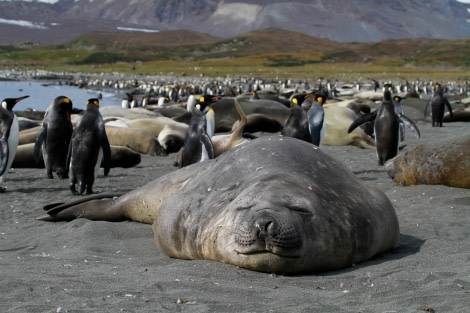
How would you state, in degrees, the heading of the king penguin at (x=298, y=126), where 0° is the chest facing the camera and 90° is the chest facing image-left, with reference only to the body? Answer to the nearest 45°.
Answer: approximately 225°

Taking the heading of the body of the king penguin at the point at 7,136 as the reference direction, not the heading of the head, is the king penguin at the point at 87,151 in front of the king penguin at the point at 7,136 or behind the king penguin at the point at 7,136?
in front

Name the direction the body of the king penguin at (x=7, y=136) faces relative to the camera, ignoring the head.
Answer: to the viewer's right

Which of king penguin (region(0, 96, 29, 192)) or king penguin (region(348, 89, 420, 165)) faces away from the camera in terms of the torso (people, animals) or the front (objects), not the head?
king penguin (region(348, 89, 420, 165))

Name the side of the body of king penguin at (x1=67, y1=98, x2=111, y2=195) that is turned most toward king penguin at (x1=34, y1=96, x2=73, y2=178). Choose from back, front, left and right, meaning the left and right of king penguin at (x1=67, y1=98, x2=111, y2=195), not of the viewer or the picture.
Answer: front

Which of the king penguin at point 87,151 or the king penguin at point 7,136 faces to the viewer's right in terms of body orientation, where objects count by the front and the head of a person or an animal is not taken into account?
the king penguin at point 7,136

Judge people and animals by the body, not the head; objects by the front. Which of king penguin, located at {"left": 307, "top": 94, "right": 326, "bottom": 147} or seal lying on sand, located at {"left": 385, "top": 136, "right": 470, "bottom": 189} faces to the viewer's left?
the seal lying on sand

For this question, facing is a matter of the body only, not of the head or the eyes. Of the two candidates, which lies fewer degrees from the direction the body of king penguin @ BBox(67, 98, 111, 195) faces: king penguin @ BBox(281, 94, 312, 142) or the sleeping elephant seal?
the king penguin

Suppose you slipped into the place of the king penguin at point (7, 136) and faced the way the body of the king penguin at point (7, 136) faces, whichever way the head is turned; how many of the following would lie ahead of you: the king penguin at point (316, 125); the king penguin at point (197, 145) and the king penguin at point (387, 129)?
3

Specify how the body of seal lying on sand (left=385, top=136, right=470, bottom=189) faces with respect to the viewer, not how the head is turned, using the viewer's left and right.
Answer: facing to the left of the viewer

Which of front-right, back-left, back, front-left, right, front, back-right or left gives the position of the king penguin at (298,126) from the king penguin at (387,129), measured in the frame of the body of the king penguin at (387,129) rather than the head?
back-left

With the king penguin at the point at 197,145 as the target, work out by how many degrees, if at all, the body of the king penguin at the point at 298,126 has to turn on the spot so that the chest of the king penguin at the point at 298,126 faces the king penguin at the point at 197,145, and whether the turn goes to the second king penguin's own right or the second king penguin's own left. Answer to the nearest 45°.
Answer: approximately 135° to the second king penguin's own left
